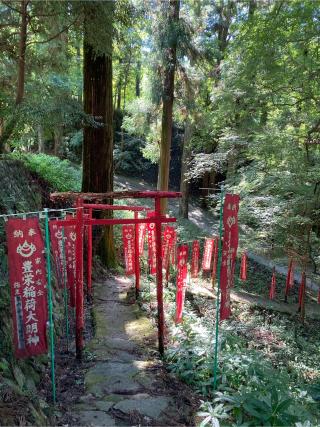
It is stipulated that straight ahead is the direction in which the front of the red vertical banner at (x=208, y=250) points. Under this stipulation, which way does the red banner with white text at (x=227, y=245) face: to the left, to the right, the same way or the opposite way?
the same way

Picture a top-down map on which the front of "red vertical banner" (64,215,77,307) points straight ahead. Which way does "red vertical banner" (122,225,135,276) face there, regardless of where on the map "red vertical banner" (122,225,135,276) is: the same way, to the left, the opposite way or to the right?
the same way

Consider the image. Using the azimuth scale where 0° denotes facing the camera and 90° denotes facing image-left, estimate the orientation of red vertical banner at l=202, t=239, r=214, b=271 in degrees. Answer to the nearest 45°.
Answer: approximately 0°

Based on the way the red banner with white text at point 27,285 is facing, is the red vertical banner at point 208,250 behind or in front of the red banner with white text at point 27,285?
behind

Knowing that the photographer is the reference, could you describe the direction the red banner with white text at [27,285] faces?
facing the viewer

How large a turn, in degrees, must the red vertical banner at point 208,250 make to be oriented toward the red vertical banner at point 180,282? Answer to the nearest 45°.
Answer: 0° — it already faces it

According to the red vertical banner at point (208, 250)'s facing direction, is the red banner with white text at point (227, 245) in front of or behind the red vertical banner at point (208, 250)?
in front

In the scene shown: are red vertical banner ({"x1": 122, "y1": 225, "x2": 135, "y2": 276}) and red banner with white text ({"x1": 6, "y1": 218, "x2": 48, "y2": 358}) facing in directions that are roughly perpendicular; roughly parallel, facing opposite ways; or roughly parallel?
roughly parallel

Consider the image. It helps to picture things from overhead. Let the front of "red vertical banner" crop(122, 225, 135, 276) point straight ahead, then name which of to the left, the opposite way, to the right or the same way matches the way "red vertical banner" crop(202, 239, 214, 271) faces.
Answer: the same way

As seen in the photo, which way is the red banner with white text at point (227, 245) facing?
toward the camera

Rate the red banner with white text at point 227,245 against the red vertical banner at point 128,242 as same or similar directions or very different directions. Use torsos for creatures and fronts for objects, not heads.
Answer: same or similar directions

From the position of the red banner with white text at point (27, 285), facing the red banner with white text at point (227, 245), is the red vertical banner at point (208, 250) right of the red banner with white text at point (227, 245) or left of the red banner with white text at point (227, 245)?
left

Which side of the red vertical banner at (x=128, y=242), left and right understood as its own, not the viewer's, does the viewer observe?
front

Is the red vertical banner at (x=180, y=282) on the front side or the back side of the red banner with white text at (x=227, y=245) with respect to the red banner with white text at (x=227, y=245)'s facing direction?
on the back side

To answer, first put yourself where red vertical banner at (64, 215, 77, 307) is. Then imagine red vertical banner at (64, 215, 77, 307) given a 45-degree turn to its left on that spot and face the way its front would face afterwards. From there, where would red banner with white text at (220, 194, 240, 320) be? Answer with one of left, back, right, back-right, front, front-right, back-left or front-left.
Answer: front
